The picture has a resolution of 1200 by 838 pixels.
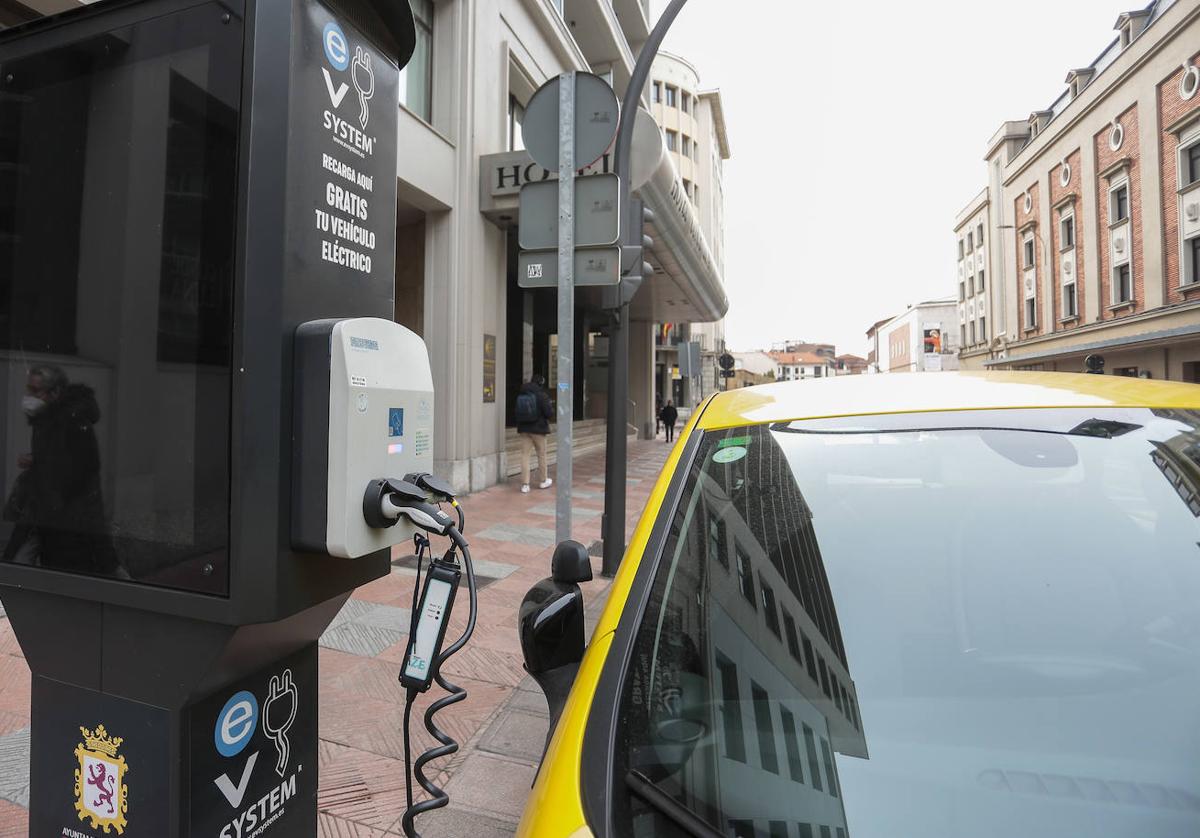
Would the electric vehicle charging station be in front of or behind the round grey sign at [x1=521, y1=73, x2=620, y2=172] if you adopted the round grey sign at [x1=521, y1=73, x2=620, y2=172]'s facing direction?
behind

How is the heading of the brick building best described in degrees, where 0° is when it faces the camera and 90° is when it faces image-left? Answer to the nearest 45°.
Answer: approximately 45°

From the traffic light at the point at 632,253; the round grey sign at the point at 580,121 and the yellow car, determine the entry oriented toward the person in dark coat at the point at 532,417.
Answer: the round grey sign

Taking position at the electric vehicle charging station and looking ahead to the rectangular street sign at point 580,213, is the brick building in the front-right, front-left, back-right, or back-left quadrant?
front-right

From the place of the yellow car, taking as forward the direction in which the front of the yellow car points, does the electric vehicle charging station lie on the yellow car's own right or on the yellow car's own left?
on the yellow car's own right

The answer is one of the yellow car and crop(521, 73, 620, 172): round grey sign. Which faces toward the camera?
the yellow car

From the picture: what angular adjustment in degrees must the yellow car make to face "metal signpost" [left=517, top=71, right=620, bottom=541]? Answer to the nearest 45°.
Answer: approximately 135° to its right

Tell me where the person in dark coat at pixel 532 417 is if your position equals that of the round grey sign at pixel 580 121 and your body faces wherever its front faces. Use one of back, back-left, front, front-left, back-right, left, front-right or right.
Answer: front

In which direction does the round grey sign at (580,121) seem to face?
away from the camera

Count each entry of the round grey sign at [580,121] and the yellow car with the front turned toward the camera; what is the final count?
1

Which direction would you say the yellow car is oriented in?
toward the camera

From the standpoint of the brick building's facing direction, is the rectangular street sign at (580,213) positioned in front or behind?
in front

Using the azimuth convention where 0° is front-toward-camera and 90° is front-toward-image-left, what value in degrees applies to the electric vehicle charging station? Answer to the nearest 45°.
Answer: approximately 315°
